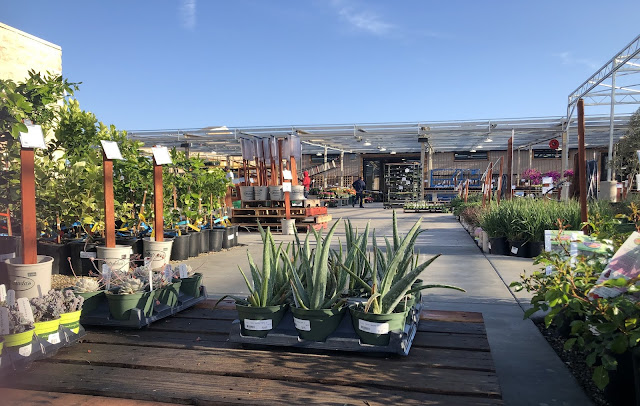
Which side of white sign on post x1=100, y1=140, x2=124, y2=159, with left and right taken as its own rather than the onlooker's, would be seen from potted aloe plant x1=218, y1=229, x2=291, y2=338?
front

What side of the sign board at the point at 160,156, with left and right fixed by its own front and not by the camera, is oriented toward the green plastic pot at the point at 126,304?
front

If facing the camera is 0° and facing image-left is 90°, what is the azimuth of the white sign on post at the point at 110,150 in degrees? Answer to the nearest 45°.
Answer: approximately 0°

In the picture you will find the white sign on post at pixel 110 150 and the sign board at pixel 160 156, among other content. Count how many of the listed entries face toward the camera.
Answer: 2

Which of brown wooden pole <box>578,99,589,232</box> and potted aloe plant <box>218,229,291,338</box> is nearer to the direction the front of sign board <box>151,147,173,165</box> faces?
the potted aloe plant

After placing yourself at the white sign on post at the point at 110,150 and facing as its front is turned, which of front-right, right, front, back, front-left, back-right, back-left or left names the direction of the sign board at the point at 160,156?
back-left

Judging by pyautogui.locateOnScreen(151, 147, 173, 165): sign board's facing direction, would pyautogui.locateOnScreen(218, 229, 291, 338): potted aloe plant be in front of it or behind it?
in front

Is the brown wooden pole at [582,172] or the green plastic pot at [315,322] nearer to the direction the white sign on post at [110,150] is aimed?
the green plastic pot

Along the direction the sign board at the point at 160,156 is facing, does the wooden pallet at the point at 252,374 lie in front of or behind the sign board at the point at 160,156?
in front
